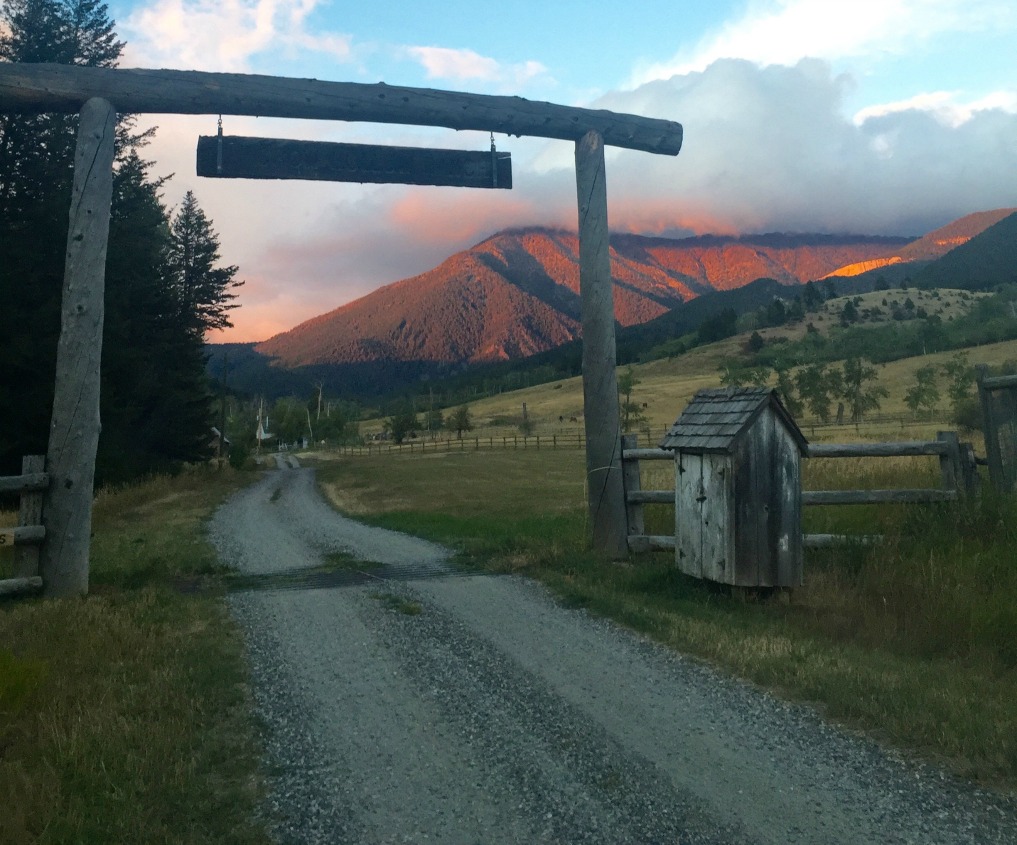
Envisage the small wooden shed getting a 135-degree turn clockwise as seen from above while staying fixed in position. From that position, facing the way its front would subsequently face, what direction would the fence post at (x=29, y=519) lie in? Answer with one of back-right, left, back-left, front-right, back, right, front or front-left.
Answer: left

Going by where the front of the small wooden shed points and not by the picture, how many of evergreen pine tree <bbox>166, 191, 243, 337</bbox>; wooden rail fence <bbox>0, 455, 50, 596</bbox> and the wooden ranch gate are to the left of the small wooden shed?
0

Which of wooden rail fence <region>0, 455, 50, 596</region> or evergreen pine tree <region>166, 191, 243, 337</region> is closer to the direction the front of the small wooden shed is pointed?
the wooden rail fence

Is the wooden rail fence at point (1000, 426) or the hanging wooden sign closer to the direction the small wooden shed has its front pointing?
the hanging wooden sign

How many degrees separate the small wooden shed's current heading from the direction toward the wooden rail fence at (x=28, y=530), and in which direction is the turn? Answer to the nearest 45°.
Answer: approximately 45° to its right

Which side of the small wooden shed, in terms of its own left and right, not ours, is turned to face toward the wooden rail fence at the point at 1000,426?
back

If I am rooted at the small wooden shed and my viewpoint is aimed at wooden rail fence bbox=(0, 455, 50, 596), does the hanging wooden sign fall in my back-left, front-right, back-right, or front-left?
front-right

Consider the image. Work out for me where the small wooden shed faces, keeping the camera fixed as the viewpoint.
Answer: facing the viewer and to the left of the viewer

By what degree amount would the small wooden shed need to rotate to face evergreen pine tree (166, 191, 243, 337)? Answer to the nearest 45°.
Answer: approximately 90° to its right

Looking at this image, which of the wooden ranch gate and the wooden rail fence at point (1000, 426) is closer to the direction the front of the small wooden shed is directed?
the wooden ranch gate
